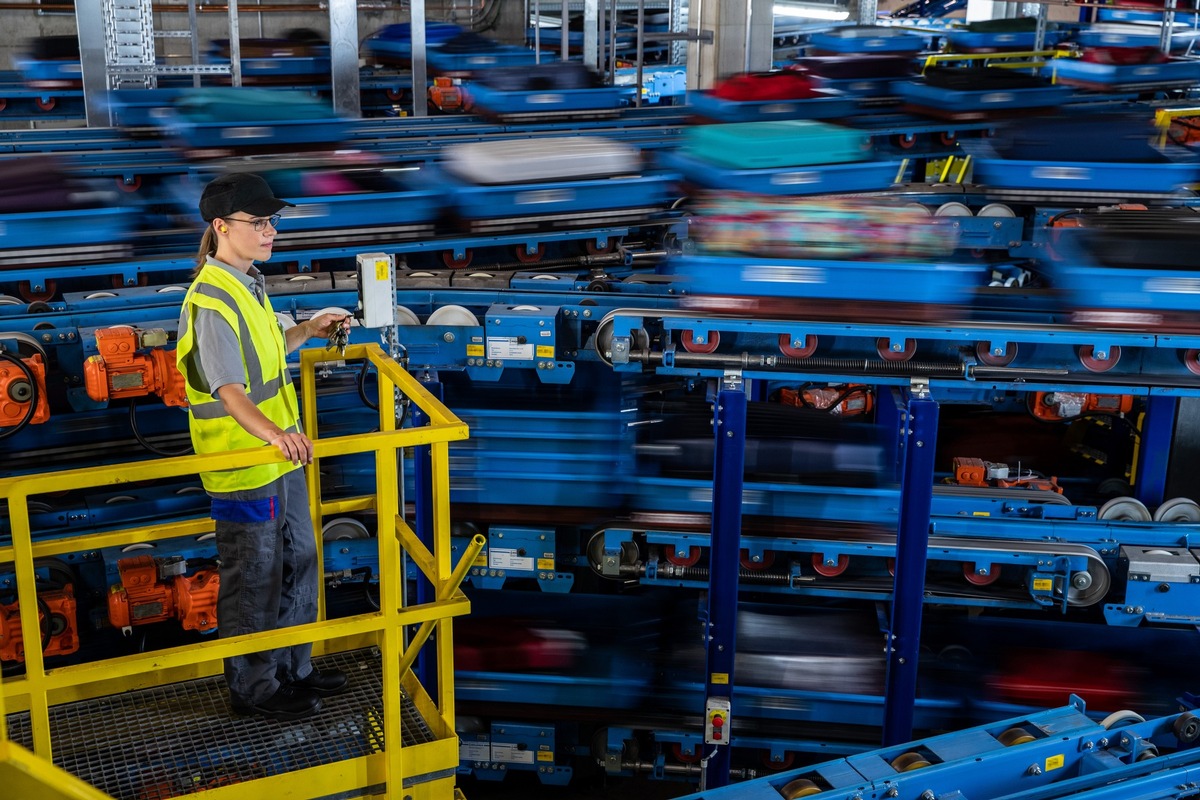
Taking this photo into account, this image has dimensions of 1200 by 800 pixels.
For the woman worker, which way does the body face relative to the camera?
to the viewer's right

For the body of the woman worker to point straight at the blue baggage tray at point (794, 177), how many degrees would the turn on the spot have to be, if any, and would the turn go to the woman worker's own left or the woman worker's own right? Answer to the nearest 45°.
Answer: approximately 45° to the woman worker's own left

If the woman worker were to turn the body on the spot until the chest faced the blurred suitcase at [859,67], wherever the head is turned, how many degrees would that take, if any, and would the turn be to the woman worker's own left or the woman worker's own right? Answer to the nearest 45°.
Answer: approximately 45° to the woman worker's own left

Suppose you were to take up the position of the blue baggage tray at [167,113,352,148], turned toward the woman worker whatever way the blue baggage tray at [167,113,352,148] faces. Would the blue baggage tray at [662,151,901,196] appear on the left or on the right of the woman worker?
left

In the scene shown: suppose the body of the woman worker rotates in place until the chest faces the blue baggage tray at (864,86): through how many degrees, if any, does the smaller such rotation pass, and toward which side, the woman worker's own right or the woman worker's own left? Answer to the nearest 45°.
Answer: approximately 45° to the woman worker's own left

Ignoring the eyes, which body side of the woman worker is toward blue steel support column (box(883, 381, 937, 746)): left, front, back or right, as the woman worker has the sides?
front

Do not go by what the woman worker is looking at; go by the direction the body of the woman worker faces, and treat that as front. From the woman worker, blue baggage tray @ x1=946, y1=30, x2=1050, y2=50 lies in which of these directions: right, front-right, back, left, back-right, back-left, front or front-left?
front-left

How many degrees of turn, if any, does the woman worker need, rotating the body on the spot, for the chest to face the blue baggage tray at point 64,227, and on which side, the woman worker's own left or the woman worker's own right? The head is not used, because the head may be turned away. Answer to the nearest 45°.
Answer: approximately 90° to the woman worker's own left

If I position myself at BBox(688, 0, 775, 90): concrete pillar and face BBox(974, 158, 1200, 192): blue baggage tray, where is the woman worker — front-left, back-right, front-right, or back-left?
front-right

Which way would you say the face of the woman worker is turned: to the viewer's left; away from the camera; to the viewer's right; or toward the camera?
to the viewer's right

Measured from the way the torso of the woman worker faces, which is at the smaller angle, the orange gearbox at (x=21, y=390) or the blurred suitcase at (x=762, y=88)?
the blurred suitcase

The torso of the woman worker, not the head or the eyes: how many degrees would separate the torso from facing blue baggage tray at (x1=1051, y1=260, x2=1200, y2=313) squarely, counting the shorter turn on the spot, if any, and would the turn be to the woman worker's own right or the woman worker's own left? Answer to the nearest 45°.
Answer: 0° — they already face it

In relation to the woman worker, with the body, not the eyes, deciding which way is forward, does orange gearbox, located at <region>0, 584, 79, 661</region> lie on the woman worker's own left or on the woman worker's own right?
on the woman worker's own left
